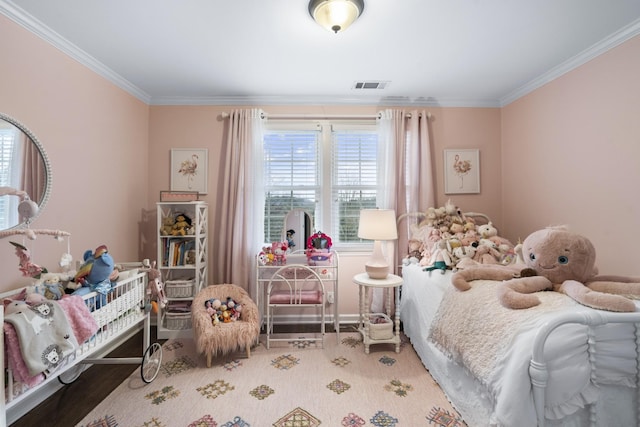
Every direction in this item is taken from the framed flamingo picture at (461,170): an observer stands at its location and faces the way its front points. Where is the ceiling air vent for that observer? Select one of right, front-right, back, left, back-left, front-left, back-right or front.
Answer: front-right

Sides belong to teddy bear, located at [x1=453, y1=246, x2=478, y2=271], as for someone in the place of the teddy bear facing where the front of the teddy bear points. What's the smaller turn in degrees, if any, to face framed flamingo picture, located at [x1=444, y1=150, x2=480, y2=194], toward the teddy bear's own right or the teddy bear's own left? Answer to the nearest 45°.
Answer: approximately 180°

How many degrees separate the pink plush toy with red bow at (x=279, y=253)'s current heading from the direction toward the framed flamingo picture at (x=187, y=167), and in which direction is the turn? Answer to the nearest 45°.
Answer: approximately 135° to its right

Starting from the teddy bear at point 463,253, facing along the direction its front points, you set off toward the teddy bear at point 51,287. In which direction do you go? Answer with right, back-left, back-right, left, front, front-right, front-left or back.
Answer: front-right

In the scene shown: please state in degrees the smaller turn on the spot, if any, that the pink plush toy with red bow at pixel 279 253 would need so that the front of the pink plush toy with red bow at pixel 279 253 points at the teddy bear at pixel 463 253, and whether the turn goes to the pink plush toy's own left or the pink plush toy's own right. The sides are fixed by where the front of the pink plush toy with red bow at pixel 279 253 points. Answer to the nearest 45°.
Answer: approximately 45° to the pink plush toy's own left

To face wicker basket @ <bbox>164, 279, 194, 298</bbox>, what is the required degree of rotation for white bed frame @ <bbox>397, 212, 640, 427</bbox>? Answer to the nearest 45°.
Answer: approximately 90° to its right

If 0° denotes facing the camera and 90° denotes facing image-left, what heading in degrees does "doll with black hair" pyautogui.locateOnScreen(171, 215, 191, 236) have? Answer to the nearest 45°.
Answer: approximately 0°

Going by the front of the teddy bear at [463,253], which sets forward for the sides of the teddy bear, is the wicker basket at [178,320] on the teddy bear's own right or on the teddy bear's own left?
on the teddy bear's own right

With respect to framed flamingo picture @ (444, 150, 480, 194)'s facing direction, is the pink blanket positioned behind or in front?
in front
